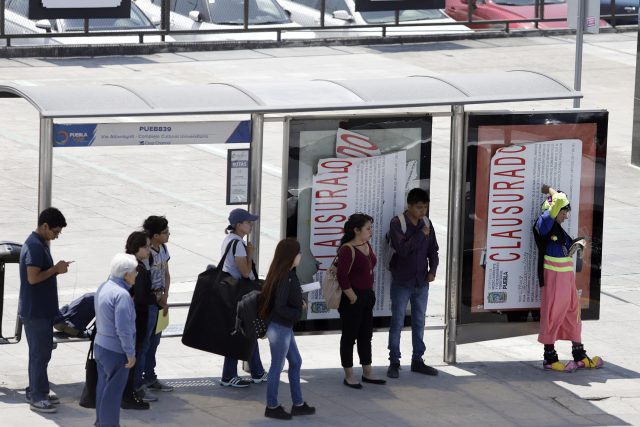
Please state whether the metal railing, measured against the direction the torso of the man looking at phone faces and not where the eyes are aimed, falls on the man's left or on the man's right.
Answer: on the man's left

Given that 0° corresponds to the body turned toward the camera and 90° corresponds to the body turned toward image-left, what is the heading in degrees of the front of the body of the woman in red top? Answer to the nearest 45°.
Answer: approximately 315°

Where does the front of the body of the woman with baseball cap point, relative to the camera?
to the viewer's right

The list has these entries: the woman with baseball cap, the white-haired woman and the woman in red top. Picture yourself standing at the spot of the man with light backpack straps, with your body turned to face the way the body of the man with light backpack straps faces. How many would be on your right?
3

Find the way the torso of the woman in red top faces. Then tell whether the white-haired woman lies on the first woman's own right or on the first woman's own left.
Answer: on the first woman's own right

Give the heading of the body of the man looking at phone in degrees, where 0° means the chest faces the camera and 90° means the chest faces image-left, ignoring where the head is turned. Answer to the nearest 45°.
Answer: approximately 270°

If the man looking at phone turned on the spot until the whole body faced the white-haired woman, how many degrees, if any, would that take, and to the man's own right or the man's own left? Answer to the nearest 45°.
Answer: approximately 45° to the man's own right
